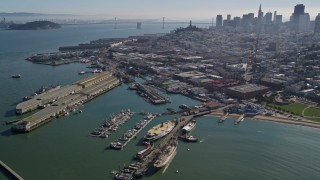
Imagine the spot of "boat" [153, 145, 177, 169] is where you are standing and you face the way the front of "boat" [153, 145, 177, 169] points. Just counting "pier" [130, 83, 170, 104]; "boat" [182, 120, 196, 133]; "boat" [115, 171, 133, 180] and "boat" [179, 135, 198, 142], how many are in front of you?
1

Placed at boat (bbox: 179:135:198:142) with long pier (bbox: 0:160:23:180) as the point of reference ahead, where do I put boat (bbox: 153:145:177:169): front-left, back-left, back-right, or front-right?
front-left

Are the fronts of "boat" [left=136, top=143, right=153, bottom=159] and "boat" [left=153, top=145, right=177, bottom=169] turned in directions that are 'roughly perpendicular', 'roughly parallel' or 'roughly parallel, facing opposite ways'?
roughly parallel

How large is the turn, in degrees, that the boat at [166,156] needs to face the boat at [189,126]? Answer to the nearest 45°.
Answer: approximately 135° to its right

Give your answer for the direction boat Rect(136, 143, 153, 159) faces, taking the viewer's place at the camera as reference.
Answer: facing the viewer and to the left of the viewer

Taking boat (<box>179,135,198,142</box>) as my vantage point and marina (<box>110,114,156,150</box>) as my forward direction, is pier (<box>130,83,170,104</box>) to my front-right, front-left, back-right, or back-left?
front-right

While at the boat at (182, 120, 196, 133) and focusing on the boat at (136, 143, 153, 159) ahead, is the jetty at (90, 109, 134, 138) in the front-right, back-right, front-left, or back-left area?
front-right

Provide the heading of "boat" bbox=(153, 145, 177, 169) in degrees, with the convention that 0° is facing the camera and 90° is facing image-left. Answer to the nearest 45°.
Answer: approximately 45°
